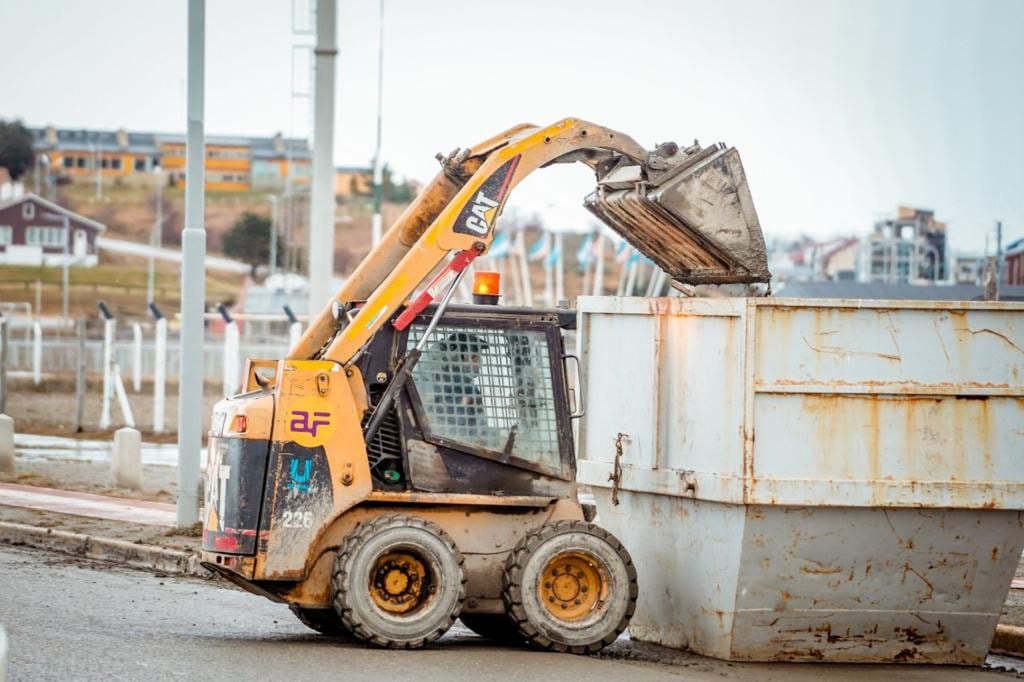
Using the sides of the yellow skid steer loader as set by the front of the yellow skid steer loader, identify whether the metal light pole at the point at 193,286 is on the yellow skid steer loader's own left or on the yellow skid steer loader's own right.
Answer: on the yellow skid steer loader's own left

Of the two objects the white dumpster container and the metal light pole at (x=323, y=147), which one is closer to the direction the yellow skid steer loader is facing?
the white dumpster container

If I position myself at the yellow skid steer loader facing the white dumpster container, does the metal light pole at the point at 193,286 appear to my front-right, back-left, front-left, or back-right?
back-left

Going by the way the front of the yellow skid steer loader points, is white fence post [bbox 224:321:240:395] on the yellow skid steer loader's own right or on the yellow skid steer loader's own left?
on the yellow skid steer loader's own left

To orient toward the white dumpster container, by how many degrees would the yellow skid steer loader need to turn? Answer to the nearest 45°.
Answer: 0° — it already faces it

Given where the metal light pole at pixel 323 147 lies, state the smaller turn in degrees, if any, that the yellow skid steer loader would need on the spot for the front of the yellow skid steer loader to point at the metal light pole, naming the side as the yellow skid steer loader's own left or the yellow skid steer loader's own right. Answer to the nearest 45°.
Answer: approximately 90° to the yellow skid steer loader's own left

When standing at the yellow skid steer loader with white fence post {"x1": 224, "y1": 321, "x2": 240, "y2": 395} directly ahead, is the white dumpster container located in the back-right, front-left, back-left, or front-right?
back-right

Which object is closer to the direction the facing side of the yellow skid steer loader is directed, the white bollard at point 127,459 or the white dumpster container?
the white dumpster container

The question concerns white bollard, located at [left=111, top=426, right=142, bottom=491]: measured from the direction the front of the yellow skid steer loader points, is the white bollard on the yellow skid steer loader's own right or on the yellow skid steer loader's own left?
on the yellow skid steer loader's own left

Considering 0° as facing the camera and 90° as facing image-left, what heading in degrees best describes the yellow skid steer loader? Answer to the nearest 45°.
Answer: approximately 270°

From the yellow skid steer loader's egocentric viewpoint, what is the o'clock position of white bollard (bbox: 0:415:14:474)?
The white bollard is roughly at 8 o'clock from the yellow skid steer loader.
